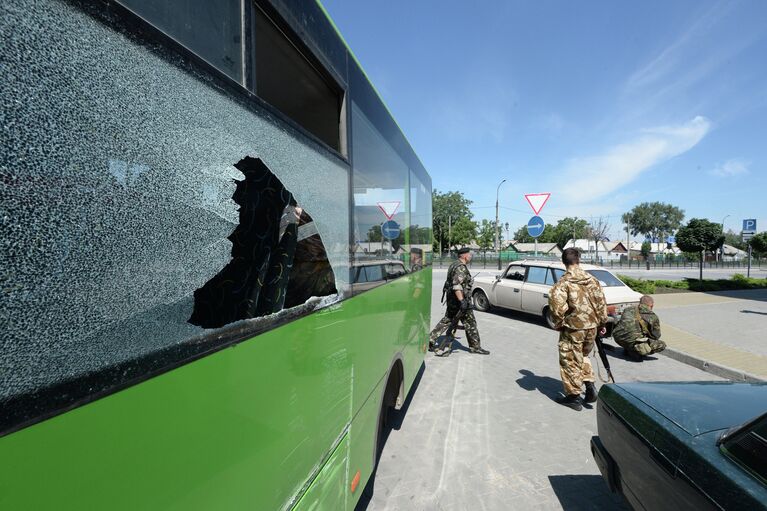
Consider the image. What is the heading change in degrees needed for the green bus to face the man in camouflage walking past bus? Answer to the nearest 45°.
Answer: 0° — it already faces them

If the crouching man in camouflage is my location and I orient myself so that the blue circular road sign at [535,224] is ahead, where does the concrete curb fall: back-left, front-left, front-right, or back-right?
back-right

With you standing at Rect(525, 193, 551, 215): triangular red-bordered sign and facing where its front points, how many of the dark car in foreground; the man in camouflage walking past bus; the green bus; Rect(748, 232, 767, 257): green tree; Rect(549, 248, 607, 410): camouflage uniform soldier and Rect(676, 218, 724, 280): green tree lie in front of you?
4

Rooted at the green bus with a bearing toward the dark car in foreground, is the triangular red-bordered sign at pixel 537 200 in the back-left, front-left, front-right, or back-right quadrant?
front-left

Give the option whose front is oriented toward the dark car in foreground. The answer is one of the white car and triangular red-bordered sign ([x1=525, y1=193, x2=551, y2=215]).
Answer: the triangular red-bordered sign

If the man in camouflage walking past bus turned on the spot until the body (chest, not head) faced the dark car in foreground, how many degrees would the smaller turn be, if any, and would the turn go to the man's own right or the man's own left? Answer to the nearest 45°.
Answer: approximately 90° to the man's own right

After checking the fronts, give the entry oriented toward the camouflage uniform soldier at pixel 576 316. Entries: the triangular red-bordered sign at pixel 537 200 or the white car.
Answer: the triangular red-bordered sign

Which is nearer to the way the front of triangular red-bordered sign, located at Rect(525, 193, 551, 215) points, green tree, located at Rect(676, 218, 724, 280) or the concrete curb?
the concrete curb

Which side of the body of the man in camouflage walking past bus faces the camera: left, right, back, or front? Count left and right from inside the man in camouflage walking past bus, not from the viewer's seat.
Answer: right

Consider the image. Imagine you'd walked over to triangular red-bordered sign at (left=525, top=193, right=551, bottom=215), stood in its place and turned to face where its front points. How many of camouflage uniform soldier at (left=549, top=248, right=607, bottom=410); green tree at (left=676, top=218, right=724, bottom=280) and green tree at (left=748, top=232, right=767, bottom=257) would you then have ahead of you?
1

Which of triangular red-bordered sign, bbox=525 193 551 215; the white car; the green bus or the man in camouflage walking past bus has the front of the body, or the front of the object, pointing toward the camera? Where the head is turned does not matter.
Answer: the triangular red-bordered sign

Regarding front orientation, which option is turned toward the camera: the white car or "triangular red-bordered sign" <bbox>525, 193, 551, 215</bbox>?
the triangular red-bordered sign

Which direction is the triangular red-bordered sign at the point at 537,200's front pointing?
toward the camera
